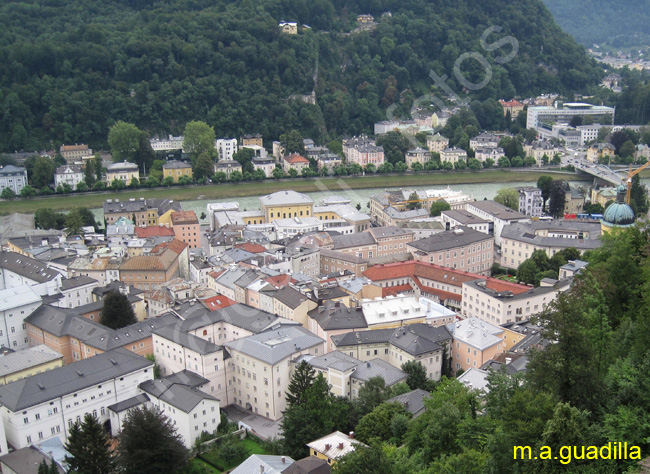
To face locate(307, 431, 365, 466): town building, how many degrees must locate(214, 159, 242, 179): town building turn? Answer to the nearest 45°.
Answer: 0° — it already faces it

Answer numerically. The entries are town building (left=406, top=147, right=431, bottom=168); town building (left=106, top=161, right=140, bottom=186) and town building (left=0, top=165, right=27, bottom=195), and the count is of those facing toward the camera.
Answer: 3

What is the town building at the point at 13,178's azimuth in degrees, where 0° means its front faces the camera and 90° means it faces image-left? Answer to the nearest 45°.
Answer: approximately 0°

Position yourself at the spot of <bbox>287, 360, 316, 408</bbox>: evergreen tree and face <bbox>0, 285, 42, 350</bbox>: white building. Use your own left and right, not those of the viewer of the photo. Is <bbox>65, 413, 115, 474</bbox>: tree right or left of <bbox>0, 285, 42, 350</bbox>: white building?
left

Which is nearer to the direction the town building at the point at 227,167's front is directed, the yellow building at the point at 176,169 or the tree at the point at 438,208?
the tree

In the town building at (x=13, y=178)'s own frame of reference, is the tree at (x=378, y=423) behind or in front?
in front

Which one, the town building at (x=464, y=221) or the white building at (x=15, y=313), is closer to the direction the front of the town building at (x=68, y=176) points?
the white building

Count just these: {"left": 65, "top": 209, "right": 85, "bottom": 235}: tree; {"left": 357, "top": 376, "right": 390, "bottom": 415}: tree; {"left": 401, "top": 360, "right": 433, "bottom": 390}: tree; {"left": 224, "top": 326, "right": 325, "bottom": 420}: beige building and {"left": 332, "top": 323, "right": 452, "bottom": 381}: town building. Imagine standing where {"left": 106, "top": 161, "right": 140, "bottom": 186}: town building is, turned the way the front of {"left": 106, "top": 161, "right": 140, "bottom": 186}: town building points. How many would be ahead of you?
5

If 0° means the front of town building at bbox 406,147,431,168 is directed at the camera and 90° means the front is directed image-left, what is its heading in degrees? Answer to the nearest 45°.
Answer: approximately 0°

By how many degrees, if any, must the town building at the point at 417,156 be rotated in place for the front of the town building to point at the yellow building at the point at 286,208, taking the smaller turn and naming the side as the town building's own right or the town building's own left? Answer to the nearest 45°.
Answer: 0° — it already faces it
